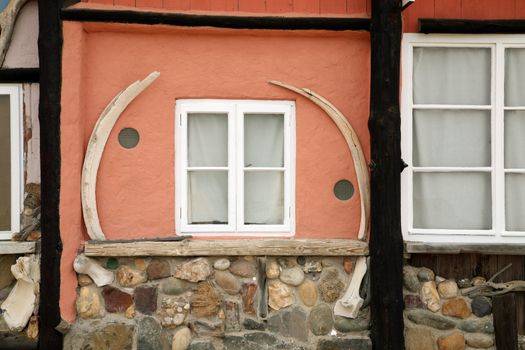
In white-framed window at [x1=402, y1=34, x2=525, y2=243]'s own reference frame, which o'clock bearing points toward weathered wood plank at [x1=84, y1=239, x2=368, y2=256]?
The weathered wood plank is roughly at 2 o'clock from the white-framed window.

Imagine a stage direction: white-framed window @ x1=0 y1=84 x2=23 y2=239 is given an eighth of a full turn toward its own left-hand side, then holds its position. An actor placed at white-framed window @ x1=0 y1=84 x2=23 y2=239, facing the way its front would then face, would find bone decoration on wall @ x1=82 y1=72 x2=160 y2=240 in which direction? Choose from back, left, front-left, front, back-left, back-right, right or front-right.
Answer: front

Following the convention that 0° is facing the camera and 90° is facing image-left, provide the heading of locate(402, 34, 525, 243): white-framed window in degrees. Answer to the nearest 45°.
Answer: approximately 0°

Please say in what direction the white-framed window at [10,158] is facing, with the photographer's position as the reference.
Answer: facing the viewer

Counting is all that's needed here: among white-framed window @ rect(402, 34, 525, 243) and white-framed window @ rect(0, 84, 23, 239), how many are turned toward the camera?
2

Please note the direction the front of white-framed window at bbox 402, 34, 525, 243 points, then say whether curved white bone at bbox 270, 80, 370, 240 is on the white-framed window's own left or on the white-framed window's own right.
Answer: on the white-framed window's own right

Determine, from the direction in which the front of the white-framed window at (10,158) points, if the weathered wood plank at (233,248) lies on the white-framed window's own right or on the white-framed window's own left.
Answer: on the white-framed window's own left
